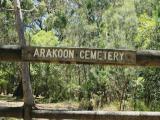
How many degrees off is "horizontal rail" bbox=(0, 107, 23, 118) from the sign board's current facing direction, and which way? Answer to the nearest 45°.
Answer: approximately 135° to its right

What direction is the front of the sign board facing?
toward the camera
